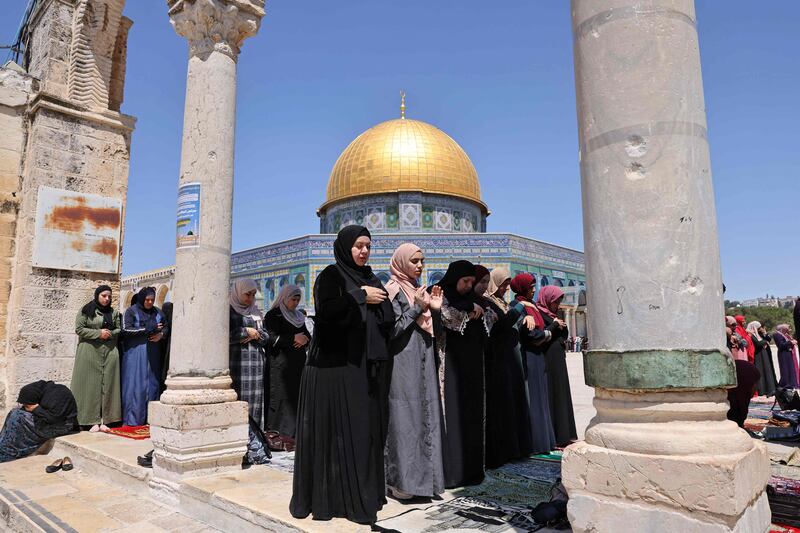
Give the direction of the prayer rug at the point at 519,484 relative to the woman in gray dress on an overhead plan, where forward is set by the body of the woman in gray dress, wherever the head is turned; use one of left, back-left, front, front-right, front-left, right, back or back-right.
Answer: left

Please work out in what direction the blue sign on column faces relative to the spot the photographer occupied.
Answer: facing the viewer and to the left of the viewer

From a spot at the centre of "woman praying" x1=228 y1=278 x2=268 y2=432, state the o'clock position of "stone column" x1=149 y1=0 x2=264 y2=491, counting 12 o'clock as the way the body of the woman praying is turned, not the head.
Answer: The stone column is roughly at 2 o'clock from the woman praying.

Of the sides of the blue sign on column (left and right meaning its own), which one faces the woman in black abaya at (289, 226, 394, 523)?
left

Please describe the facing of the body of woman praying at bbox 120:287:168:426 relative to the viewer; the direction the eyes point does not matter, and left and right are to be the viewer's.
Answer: facing the viewer and to the right of the viewer

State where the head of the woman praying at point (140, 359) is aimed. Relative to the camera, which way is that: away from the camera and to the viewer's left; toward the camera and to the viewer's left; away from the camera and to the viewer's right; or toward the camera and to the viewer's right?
toward the camera and to the viewer's right

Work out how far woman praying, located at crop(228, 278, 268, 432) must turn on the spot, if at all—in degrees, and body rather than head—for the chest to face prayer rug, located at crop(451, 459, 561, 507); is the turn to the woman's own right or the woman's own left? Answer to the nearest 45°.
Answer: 0° — they already face it
